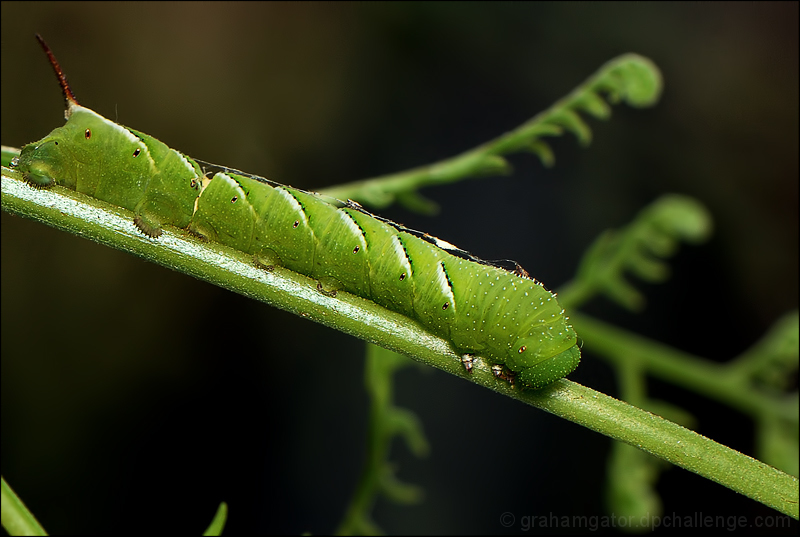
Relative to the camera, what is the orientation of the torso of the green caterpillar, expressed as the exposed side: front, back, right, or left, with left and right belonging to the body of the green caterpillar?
right
